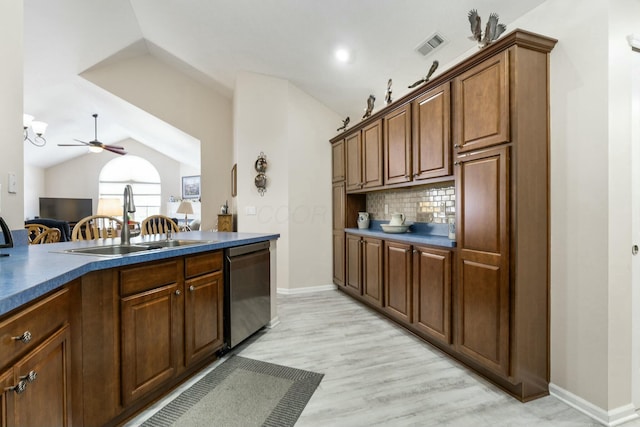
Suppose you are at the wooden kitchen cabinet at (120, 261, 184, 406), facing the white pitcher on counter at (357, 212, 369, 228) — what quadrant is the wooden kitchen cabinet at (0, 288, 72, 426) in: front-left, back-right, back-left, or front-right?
back-right

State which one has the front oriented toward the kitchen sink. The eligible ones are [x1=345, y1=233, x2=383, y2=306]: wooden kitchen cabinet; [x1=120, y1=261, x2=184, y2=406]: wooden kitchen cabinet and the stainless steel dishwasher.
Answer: [x1=345, y1=233, x2=383, y2=306]: wooden kitchen cabinet

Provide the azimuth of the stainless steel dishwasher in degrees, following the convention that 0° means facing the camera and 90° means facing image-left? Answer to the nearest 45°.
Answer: approximately 315°

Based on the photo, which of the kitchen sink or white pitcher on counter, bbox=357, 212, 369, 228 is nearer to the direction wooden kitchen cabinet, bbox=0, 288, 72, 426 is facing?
the white pitcher on counter

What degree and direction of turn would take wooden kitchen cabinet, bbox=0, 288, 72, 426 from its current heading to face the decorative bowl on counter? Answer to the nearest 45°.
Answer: approximately 45° to its left

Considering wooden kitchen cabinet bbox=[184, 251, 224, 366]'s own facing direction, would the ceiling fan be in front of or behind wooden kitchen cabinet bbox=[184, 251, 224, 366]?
behind

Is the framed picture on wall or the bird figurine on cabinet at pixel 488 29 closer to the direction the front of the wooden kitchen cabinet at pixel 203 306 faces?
the bird figurine on cabinet

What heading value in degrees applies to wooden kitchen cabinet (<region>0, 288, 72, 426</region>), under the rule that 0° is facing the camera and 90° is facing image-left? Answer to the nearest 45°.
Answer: approximately 315°

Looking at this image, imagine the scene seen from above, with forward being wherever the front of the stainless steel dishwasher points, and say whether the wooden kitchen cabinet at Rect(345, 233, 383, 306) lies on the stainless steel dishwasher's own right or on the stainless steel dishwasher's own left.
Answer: on the stainless steel dishwasher's own left

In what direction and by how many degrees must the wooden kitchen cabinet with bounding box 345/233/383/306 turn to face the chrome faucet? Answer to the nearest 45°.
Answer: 0° — it already faces it

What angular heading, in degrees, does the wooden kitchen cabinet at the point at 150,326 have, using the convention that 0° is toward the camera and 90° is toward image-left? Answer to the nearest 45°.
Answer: approximately 315°
